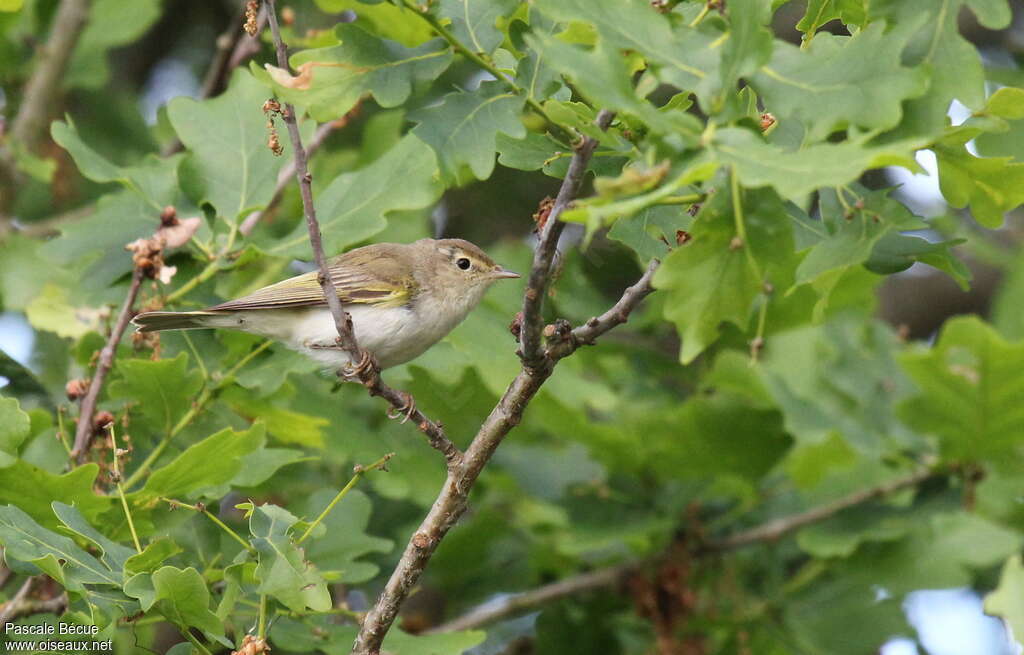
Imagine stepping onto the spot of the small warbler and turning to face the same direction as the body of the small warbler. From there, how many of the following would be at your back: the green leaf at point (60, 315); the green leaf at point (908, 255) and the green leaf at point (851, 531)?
1

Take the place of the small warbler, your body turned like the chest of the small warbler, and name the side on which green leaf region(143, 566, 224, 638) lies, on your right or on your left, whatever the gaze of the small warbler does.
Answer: on your right

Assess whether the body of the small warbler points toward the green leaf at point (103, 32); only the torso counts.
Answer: no

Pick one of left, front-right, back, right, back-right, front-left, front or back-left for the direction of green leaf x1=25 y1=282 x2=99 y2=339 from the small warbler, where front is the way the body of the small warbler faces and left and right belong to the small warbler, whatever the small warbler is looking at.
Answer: back

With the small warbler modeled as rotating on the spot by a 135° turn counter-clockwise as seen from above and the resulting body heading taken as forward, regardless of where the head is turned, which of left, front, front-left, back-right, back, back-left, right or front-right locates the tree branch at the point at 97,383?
left

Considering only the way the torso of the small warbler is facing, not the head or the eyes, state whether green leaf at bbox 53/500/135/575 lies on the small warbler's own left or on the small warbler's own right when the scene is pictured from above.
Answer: on the small warbler's own right

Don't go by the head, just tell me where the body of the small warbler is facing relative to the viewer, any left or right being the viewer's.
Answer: facing to the right of the viewer

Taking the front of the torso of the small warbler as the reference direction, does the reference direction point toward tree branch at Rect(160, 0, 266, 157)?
no
